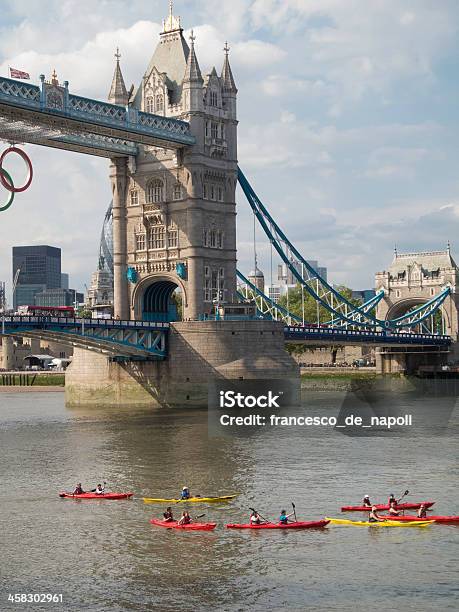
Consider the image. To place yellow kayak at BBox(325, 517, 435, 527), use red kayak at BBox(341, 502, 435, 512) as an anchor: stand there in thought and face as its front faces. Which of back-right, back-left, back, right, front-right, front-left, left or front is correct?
right

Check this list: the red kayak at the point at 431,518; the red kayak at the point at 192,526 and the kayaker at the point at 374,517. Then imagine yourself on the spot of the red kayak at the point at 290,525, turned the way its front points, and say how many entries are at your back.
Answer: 1

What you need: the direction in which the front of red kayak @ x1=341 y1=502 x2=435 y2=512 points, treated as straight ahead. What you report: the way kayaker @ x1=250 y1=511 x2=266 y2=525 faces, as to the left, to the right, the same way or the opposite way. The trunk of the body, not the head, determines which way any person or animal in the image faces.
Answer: the same way

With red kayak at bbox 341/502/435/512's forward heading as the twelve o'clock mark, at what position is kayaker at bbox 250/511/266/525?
The kayaker is roughly at 5 o'clock from the red kayak.

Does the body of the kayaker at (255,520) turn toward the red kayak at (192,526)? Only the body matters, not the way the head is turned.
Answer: no

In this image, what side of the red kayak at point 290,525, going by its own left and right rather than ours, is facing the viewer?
right

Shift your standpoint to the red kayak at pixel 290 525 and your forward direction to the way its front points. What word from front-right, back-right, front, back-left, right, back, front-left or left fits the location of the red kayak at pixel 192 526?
back

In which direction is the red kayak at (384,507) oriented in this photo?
to the viewer's right

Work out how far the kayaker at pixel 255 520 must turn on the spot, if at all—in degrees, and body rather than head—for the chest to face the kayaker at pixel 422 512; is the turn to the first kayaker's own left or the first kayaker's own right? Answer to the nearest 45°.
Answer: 0° — they already face them

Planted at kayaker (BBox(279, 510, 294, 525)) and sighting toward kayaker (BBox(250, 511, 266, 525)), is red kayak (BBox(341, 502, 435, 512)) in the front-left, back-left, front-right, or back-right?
back-right

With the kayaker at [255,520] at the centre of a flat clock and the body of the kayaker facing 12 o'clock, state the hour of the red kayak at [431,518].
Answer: The red kayak is roughly at 12 o'clock from the kayaker.

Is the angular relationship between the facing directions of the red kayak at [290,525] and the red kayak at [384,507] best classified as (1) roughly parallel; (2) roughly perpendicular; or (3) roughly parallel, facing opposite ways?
roughly parallel

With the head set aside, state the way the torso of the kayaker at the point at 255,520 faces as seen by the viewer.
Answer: to the viewer's right

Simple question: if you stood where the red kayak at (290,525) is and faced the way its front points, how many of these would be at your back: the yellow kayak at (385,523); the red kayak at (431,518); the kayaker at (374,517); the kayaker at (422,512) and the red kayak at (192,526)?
1
